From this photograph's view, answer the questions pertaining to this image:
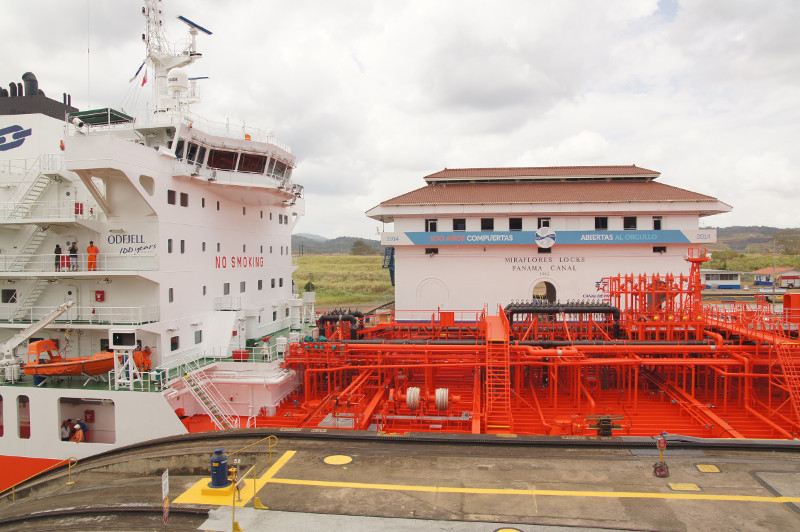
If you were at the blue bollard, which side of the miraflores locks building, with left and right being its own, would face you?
front

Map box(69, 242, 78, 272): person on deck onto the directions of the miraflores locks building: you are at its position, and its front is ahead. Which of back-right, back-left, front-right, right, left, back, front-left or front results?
front-right

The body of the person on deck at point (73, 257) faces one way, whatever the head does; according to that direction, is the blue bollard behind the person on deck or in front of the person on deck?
in front

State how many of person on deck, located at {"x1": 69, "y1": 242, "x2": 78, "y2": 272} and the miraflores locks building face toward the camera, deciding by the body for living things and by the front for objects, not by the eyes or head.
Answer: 2

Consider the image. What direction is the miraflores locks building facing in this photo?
toward the camera

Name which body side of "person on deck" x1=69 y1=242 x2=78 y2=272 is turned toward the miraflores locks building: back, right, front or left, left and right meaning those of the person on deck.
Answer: left

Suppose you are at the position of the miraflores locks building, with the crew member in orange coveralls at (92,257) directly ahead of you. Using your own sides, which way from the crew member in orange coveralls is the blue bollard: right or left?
left
